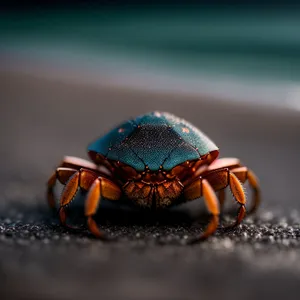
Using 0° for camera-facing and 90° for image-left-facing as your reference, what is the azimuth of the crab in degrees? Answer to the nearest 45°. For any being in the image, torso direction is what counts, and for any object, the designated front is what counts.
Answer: approximately 0°
